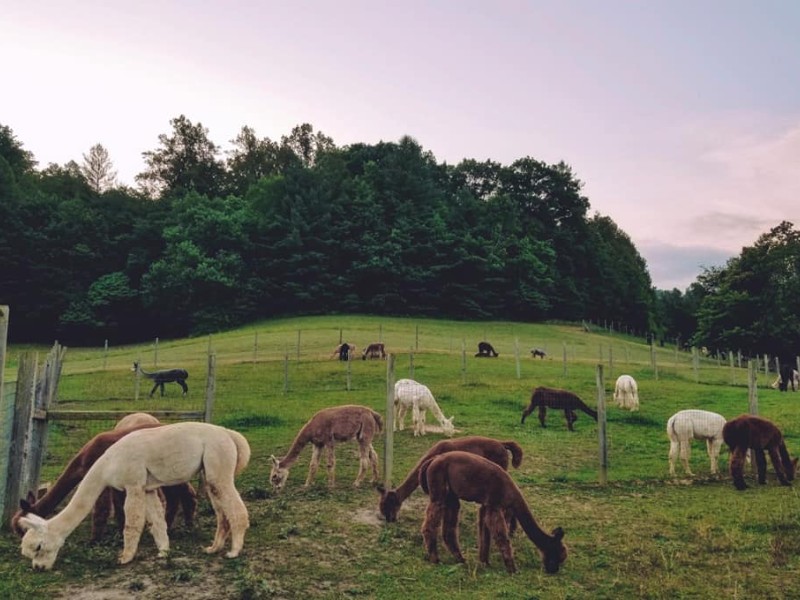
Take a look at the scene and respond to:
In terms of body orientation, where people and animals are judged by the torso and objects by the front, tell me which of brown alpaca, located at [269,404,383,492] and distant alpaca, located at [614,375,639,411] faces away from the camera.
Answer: the distant alpaca

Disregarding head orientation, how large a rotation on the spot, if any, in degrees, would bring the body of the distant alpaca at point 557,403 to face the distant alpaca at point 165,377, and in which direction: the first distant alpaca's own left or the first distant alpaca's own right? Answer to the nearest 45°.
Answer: approximately 180°

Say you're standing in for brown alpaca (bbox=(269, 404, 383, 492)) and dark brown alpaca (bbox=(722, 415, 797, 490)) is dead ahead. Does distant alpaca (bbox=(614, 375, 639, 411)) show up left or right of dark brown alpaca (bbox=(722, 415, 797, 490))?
left

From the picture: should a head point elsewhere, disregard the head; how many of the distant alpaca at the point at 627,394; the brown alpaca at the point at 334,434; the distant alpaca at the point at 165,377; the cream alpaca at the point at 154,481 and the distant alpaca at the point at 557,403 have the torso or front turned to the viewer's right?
1

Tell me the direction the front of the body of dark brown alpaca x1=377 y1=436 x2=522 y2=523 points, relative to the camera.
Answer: to the viewer's left

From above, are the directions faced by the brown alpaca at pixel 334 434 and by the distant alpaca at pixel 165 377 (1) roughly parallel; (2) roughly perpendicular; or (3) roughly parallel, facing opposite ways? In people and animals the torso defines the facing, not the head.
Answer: roughly parallel

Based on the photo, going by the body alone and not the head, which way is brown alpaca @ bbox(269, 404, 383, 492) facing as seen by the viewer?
to the viewer's left

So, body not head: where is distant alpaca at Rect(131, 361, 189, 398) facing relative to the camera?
to the viewer's left

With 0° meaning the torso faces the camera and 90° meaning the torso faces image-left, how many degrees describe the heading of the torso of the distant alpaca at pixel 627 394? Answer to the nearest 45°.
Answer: approximately 180°

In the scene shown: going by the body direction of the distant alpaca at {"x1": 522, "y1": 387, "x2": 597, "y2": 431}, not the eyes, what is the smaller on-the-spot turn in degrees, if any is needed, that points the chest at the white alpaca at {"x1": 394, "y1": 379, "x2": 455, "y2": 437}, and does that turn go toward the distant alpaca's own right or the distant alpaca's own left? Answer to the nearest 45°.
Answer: approximately 135° to the distant alpaca's own right

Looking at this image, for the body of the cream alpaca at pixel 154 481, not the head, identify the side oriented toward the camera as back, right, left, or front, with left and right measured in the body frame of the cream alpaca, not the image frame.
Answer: left

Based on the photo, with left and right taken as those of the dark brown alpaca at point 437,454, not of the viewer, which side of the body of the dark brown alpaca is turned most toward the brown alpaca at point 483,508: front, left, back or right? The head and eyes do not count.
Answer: left

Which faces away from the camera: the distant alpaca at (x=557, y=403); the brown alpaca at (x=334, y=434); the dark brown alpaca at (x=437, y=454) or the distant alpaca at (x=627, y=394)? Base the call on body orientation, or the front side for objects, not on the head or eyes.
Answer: the distant alpaca at (x=627, y=394)

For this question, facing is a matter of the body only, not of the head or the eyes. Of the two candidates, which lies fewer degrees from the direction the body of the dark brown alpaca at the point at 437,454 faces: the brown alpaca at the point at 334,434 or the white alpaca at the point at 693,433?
the brown alpaca

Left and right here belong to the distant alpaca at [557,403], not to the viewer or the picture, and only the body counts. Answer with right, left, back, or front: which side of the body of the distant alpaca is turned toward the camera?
right
